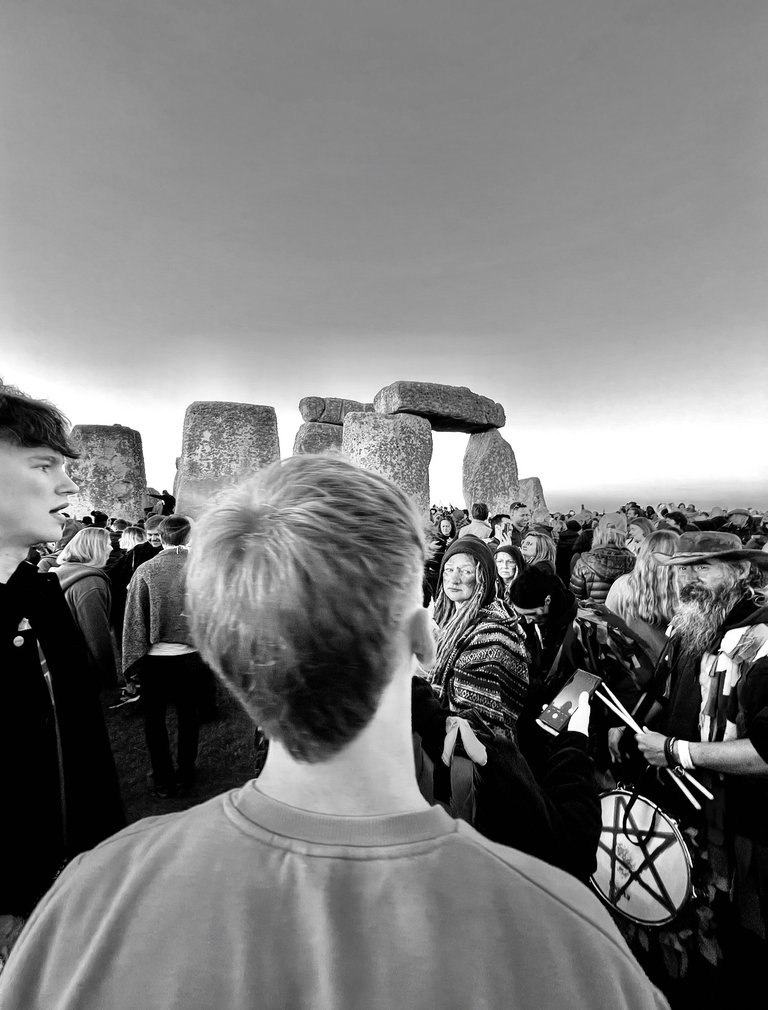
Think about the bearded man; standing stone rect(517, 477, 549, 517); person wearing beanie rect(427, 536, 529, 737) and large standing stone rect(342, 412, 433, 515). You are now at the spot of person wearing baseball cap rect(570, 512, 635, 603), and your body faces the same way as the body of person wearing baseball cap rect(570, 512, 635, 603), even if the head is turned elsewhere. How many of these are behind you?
2

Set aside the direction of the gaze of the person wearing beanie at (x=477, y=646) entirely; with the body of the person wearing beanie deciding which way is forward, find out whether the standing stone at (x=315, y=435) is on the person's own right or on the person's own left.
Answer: on the person's own right

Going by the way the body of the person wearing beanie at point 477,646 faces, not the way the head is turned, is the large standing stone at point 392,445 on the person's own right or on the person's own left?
on the person's own right

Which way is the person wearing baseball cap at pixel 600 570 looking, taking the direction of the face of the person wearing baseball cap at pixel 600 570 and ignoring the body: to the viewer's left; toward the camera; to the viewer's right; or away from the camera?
away from the camera

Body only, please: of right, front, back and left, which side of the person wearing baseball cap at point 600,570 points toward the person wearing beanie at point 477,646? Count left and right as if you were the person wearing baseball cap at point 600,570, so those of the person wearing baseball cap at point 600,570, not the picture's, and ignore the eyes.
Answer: back

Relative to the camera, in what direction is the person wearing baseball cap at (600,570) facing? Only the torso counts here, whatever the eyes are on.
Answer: away from the camera

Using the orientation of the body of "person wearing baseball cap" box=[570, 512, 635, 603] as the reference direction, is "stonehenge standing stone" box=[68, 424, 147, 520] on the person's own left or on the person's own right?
on the person's own left

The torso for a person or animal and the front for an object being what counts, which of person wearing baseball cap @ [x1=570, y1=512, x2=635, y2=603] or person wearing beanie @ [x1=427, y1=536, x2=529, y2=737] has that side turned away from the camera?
person wearing baseball cap @ [x1=570, y1=512, x2=635, y2=603]

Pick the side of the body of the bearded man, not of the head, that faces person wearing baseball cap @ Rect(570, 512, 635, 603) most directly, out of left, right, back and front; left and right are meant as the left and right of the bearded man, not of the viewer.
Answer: right

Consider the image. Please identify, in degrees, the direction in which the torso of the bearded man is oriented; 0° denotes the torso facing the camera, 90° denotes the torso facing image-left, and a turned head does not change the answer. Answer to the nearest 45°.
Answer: approximately 45°
